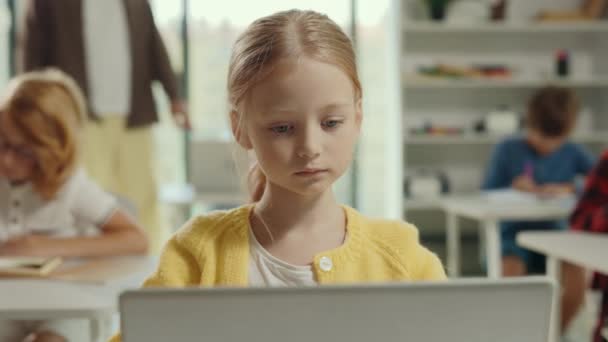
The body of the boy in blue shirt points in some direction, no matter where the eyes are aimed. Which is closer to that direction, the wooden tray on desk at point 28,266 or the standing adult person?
the wooden tray on desk

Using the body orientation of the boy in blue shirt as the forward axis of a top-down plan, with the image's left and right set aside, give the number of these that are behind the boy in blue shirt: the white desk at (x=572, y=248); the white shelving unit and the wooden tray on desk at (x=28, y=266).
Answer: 1

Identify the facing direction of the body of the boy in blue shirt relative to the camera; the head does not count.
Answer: toward the camera

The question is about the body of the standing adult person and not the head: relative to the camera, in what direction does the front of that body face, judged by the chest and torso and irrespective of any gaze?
toward the camera

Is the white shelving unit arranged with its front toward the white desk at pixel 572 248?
yes

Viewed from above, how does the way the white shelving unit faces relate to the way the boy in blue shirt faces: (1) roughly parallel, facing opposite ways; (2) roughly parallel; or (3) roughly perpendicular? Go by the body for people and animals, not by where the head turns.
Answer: roughly parallel

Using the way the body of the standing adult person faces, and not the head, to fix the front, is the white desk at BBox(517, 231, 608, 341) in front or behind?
in front

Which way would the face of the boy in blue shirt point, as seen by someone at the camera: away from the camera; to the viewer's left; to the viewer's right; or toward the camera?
toward the camera

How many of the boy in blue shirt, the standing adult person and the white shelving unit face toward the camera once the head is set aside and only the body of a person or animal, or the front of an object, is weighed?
3

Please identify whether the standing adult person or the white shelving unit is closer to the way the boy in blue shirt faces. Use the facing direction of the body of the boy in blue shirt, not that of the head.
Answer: the standing adult person

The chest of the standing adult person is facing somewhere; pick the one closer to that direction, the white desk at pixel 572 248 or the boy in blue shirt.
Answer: the white desk

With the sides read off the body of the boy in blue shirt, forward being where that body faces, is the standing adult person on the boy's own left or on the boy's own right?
on the boy's own right

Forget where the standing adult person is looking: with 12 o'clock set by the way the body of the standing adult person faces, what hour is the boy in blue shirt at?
The boy in blue shirt is roughly at 10 o'clock from the standing adult person.

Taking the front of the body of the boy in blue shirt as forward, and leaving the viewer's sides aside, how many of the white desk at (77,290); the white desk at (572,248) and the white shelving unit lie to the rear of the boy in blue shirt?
1

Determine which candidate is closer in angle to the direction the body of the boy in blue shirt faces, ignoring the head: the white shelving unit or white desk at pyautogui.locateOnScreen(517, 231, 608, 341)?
the white desk

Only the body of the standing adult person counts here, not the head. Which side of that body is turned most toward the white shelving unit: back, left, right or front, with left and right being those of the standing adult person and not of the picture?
left
